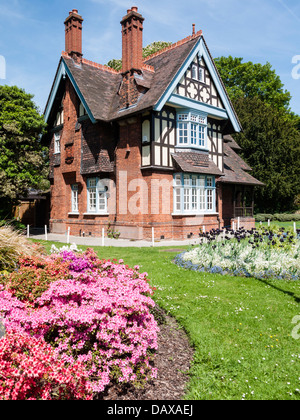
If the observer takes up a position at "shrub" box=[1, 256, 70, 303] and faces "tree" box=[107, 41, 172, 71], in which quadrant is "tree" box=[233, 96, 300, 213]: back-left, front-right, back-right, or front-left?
front-right

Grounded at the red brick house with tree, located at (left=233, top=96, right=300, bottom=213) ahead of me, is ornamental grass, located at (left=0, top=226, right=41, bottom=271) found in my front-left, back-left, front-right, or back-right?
back-right

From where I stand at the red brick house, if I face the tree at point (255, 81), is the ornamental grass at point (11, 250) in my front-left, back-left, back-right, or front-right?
back-right
